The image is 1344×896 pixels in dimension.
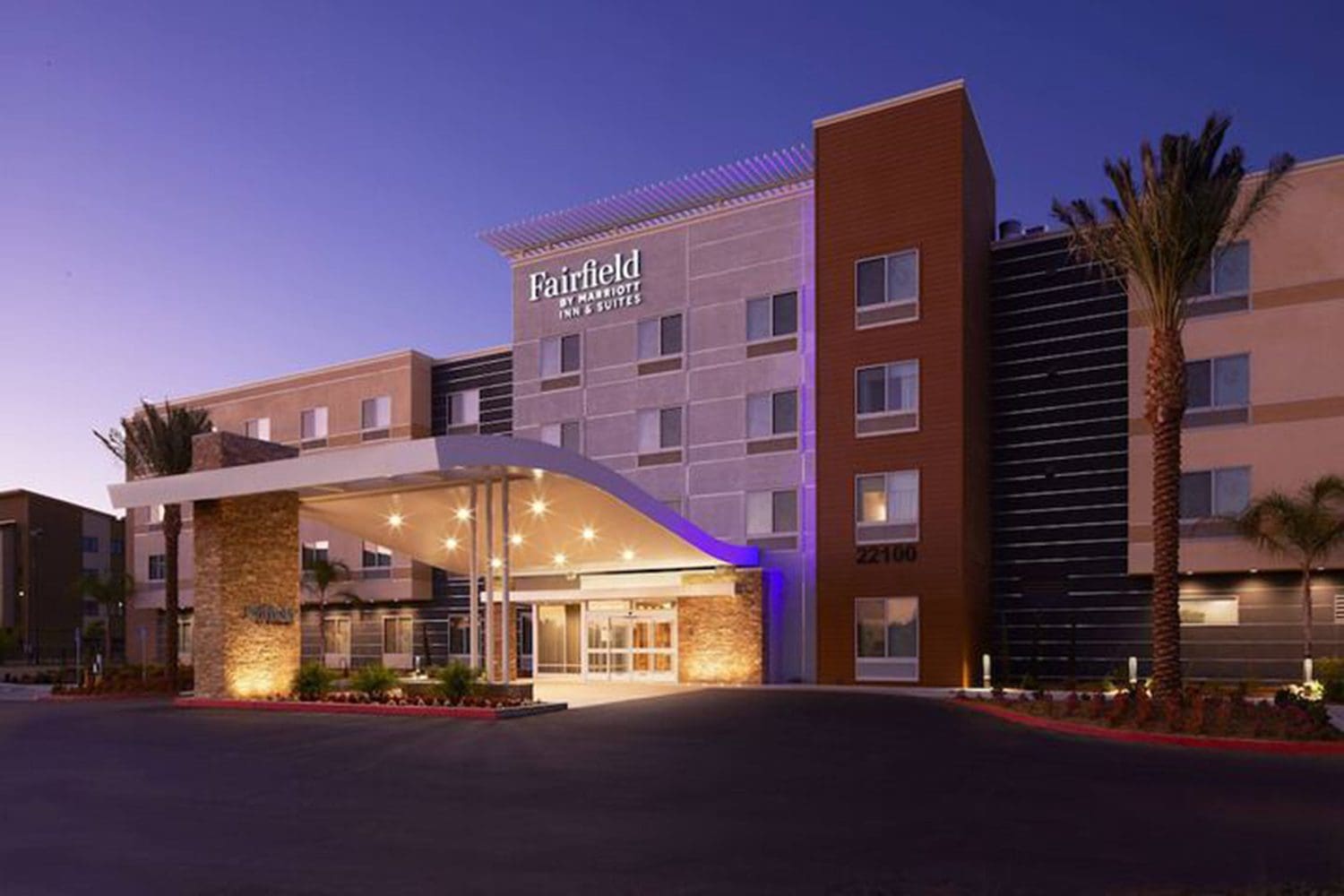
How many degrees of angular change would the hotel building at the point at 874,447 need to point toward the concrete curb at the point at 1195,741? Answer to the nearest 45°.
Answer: approximately 45° to its left

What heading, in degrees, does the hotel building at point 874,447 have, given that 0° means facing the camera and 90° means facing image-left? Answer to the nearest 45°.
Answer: approximately 45°
